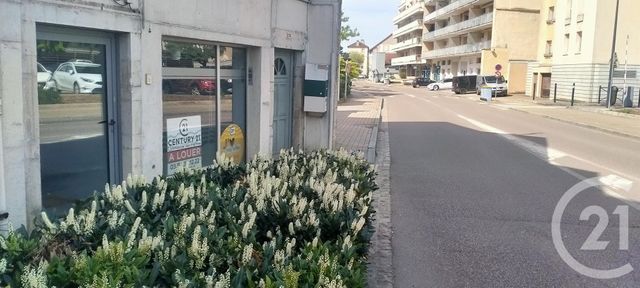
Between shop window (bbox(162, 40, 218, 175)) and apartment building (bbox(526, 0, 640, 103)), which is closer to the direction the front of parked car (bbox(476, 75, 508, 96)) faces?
the apartment building

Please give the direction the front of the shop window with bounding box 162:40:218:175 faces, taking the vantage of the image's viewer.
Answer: facing the viewer and to the right of the viewer

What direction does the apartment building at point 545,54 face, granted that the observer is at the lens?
facing the viewer and to the left of the viewer

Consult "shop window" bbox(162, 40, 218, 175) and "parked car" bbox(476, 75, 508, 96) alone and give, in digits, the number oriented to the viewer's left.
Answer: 0

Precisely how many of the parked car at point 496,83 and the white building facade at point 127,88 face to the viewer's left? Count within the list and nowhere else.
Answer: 0

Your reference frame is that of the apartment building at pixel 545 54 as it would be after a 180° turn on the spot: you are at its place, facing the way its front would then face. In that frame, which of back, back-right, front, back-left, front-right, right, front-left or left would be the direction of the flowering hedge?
back-right

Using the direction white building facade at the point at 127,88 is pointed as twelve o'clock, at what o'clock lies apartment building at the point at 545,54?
The apartment building is roughly at 9 o'clock from the white building facade.

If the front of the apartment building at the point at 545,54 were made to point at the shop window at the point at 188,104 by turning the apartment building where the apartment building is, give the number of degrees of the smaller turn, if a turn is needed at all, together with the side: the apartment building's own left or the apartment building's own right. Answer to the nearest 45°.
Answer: approximately 45° to the apartment building's own left

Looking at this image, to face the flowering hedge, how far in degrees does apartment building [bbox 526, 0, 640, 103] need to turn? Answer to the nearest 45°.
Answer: approximately 45° to its left
